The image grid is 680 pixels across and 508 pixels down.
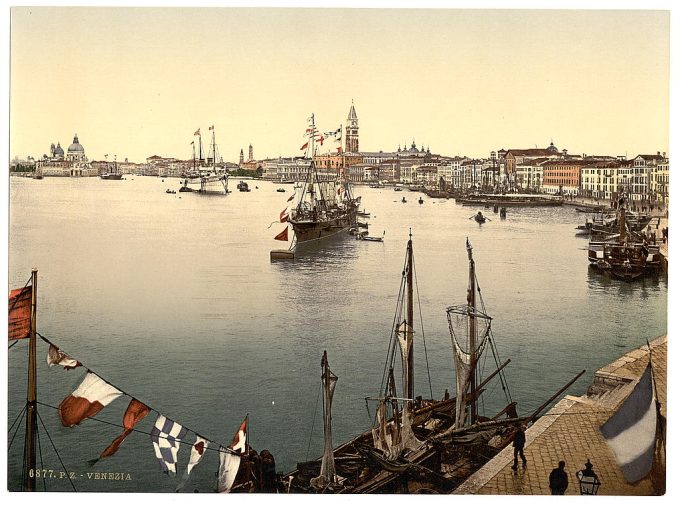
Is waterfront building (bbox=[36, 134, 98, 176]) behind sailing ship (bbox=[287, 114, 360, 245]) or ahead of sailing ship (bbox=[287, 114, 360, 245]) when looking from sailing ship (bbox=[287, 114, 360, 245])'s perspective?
ahead

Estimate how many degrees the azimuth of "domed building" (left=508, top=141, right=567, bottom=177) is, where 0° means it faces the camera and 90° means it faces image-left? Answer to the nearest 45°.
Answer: approximately 45°

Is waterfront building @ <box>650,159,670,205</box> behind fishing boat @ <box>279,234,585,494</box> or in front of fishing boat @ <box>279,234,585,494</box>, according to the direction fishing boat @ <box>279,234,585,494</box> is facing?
in front
